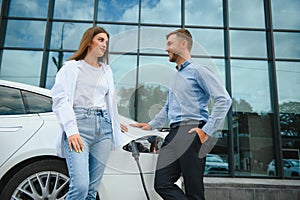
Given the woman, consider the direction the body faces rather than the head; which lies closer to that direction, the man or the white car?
the man

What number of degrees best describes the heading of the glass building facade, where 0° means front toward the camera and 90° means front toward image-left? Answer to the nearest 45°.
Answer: approximately 0°

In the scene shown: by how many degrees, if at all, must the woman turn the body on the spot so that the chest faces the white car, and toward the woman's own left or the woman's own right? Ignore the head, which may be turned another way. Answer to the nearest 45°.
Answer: approximately 180°

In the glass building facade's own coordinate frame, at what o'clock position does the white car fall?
The white car is roughly at 1 o'clock from the glass building facade.

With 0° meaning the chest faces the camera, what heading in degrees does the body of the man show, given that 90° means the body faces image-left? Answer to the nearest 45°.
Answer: approximately 45°

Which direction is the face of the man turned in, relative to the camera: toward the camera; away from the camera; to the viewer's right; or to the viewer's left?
to the viewer's left

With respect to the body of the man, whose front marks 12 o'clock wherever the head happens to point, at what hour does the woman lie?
The woman is roughly at 1 o'clock from the man.

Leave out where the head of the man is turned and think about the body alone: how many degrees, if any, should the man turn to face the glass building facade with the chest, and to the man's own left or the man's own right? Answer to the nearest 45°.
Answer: approximately 135° to the man's own right

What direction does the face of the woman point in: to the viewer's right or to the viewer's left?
to the viewer's right
